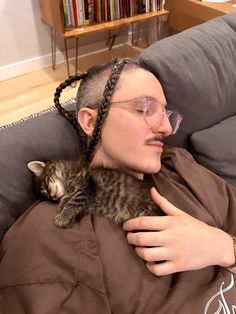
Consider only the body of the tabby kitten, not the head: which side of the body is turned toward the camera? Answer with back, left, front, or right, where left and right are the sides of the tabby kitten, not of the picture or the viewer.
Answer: left

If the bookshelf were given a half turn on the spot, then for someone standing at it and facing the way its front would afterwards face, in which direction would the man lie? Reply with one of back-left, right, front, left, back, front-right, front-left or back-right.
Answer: back-left

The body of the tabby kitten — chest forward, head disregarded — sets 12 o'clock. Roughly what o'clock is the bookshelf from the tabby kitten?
The bookshelf is roughly at 3 o'clock from the tabby kitten.

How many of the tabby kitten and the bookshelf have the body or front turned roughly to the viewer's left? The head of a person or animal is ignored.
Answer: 1

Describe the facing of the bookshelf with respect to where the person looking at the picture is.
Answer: facing the viewer and to the right of the viewer
